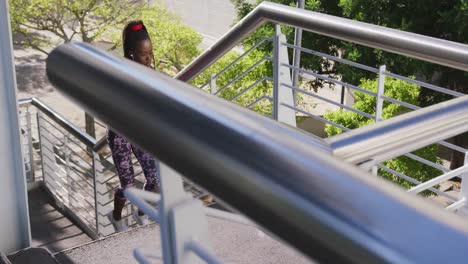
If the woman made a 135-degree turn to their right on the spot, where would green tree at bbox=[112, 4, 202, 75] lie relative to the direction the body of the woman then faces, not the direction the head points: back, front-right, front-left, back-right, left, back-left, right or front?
right

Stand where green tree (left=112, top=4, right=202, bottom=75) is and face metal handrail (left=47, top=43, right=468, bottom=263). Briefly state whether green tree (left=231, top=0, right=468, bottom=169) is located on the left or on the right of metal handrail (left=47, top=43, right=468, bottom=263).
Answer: left

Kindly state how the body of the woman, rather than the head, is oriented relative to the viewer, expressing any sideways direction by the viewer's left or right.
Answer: facing the viewer and to the right of the viewer

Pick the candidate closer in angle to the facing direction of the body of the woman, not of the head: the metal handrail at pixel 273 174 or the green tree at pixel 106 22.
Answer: the metal handrail

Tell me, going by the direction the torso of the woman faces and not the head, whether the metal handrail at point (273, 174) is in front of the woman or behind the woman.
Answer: in front

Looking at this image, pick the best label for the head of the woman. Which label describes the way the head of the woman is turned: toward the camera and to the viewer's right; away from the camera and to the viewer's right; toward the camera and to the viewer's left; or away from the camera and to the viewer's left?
toward the camera and to the viewer's right

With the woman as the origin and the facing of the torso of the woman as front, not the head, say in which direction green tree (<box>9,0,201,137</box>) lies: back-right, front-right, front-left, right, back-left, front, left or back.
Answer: back-left
